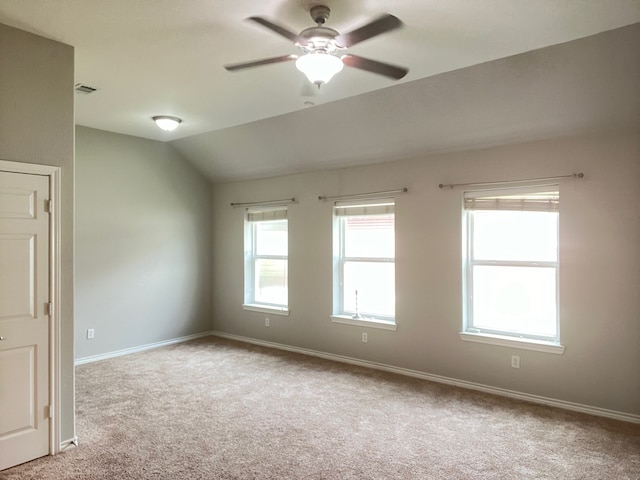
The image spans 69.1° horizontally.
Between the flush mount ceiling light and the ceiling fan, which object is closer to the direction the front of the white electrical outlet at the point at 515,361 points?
the ceiling fan

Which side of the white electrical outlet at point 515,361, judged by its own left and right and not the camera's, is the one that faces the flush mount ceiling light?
right

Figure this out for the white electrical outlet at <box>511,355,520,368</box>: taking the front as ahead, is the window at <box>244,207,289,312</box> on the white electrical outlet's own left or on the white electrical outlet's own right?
on the white electrical outlet's own right

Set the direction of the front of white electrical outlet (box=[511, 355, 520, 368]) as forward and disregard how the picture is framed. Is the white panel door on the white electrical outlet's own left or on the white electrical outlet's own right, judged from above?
on the white electrical outlet's own right

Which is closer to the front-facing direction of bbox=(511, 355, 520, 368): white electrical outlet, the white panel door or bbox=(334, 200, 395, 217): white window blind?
the white panel door

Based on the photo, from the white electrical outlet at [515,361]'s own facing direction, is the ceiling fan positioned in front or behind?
in front

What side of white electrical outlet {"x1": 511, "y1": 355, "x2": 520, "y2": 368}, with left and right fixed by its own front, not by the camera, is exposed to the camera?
front

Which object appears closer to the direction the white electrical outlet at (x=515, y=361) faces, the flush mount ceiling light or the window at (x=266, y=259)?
the flush mount ceiling light

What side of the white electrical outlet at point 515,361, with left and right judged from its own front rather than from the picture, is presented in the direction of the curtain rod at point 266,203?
right

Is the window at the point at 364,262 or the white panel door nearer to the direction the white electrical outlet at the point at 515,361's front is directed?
the white panel door
